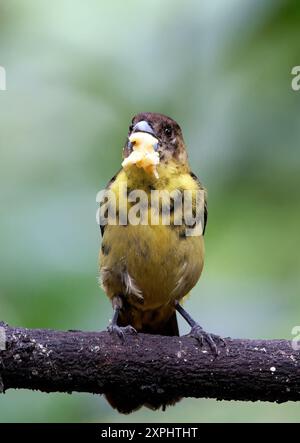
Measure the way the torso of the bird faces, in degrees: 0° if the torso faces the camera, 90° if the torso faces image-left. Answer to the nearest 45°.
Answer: approximately 0°
